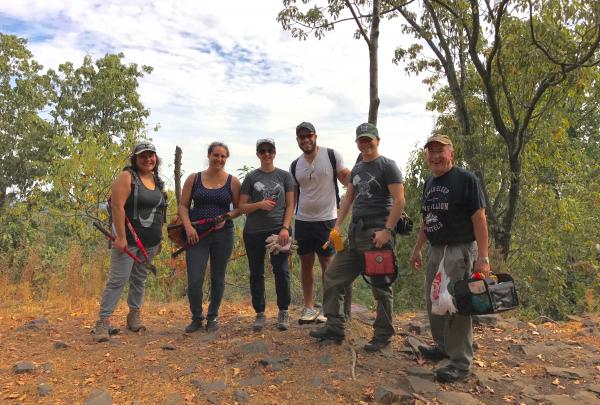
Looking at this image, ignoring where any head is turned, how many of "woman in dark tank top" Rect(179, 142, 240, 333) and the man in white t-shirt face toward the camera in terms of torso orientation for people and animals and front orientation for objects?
2

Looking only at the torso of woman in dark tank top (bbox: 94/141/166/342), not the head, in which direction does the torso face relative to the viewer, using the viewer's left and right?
facing the viewer and to the right of the viewer

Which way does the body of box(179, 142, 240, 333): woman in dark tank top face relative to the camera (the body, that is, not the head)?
toward the camera

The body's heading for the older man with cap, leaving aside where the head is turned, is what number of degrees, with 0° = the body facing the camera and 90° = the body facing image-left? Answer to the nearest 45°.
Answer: approximately 45°

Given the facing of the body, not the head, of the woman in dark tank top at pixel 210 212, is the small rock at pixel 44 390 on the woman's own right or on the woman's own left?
on the woman's own right

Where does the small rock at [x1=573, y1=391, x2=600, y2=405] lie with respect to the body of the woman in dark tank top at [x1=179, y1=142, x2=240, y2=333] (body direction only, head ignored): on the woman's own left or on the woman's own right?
on the woman's own left

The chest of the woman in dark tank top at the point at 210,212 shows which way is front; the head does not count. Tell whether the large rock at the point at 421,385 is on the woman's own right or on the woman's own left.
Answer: on the woman's own left

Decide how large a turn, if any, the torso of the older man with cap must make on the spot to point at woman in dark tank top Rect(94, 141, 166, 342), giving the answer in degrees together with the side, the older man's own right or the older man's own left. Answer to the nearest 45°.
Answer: approximately 45° to the older man's own right

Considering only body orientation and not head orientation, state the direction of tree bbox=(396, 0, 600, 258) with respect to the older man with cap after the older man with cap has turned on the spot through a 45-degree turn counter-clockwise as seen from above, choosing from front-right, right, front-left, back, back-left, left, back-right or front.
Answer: back

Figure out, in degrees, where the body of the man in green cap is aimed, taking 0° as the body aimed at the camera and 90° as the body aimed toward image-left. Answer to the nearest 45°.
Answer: approximately 45°
